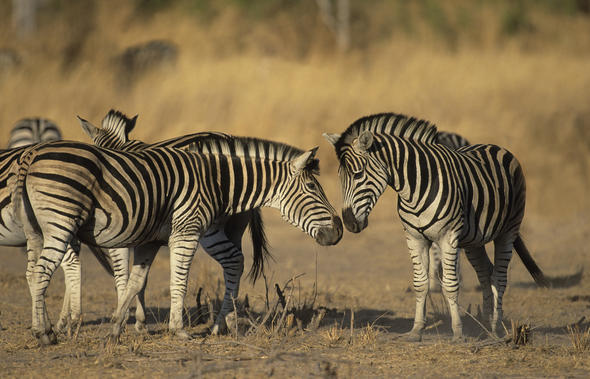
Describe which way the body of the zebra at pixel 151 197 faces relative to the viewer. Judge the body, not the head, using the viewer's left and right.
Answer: facing to the right of the viewer

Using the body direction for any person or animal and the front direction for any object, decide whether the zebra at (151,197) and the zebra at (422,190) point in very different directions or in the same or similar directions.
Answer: very different directions

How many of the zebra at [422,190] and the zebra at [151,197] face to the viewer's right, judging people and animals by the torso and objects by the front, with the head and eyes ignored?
1

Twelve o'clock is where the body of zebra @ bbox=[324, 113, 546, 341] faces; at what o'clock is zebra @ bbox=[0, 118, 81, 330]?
zebra @ bbox=[0, 118, 81, 330] is roughly at 1 o'clock from zebra @ bbox=[324, 113, 546, 341].

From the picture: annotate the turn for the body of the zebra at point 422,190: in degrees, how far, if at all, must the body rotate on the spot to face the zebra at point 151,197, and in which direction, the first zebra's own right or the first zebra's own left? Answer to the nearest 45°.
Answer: approximately 45° to the first zebra's own right

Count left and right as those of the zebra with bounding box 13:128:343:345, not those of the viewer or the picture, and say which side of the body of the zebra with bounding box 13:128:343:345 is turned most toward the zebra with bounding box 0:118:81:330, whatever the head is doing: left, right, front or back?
back
